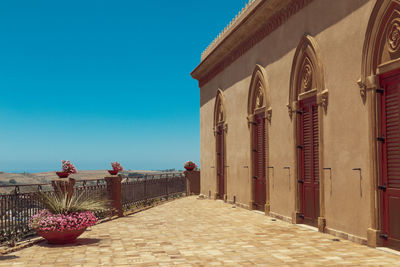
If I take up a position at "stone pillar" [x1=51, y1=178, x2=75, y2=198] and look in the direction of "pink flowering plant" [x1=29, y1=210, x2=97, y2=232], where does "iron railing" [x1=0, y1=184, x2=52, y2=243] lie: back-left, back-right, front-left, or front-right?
front-right

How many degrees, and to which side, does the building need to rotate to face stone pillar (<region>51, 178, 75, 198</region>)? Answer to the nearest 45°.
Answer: approximately 45° to its right

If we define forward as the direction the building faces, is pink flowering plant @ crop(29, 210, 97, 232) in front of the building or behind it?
in front

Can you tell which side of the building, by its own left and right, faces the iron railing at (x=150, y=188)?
right

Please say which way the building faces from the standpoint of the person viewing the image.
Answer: facing the viewer and to the left of the viewer

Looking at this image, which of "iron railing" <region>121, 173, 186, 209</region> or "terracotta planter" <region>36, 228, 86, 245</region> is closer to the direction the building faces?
the terracotta planter

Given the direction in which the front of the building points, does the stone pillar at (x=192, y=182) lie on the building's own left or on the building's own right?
on the building's own right
